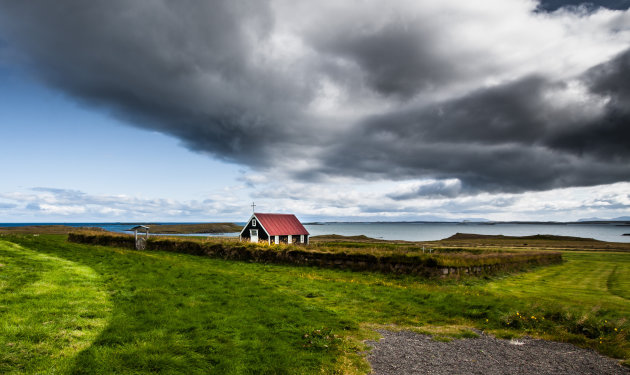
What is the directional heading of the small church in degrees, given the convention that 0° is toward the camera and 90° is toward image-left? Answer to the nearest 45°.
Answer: approximately 45°
